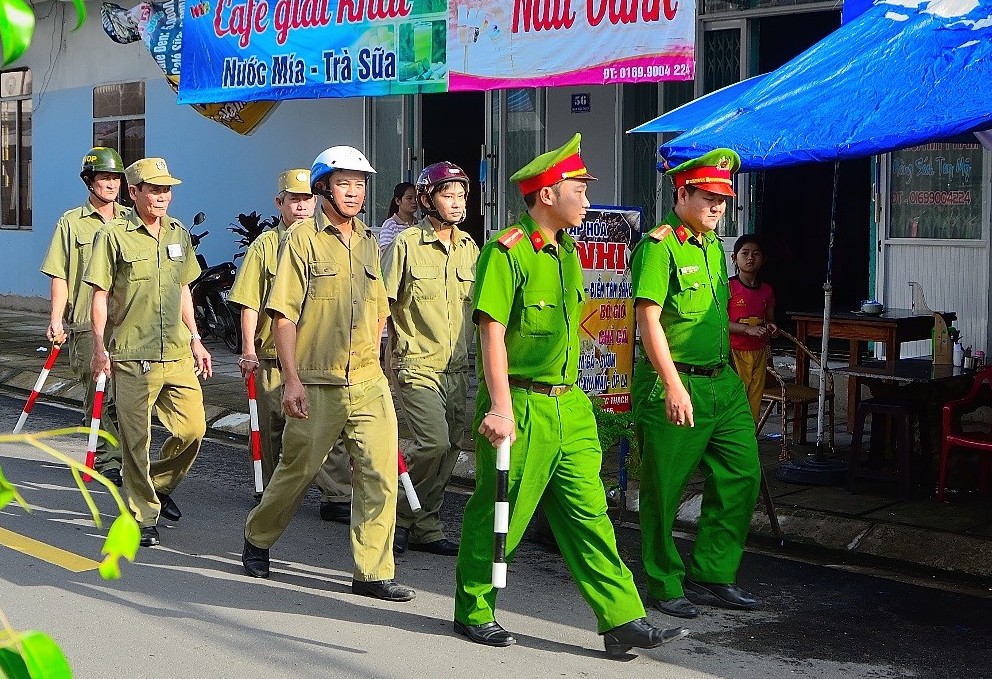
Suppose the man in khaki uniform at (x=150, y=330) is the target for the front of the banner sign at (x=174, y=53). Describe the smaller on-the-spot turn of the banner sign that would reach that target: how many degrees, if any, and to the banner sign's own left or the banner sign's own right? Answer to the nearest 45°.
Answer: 0° — it already faces them

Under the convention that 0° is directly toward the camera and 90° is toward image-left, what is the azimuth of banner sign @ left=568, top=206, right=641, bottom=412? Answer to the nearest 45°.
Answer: approximately 0°

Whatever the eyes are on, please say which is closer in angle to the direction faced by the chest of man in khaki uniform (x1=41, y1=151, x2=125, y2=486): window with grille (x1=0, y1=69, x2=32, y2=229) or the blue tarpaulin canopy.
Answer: the blue tarpaulin canopy

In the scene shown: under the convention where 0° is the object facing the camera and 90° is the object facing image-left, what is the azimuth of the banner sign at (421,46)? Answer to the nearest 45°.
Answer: approximately 0°

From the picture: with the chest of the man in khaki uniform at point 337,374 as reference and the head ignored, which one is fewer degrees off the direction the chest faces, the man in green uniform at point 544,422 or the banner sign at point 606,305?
the man in green uniform

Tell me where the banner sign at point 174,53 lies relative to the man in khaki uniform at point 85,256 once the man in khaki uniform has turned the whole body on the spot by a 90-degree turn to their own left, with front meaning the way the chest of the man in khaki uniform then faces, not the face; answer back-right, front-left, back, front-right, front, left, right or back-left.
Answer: front-left

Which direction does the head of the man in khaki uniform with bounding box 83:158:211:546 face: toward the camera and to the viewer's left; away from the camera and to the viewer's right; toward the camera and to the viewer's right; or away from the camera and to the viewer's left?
toward the camera and to the viewer's right
